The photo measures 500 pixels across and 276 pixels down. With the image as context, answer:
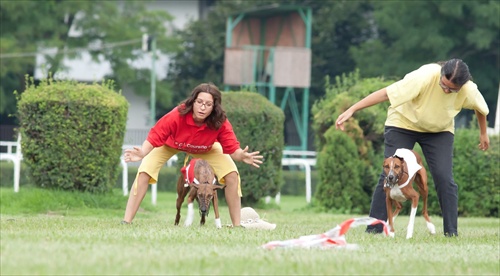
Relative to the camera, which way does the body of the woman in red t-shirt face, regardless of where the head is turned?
toward the camera

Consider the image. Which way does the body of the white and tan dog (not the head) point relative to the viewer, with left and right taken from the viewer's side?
facing the viewer and to the left of the viewer

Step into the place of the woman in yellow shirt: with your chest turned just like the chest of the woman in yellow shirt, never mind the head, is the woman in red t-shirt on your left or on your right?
on your right

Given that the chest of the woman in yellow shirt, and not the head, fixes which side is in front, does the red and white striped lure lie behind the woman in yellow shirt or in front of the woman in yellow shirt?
in front

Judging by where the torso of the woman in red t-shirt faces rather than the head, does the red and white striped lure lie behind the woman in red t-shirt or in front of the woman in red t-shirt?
in front

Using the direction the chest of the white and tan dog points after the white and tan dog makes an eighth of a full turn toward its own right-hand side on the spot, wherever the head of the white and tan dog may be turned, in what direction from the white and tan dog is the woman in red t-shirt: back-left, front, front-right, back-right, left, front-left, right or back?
front

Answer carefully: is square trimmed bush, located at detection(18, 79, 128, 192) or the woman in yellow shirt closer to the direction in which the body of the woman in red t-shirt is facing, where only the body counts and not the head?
the woman in yellow shirt

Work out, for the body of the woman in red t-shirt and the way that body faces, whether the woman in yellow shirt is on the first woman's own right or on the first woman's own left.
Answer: on the first woman's own left

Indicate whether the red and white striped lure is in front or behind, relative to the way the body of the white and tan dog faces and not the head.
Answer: in front

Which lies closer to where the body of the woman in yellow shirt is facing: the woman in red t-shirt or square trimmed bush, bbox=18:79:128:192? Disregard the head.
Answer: the woman in red t-shirt

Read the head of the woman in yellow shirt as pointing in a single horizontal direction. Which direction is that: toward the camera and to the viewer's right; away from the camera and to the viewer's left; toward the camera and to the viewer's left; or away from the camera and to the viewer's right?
toward the camera and to the viewer's left
